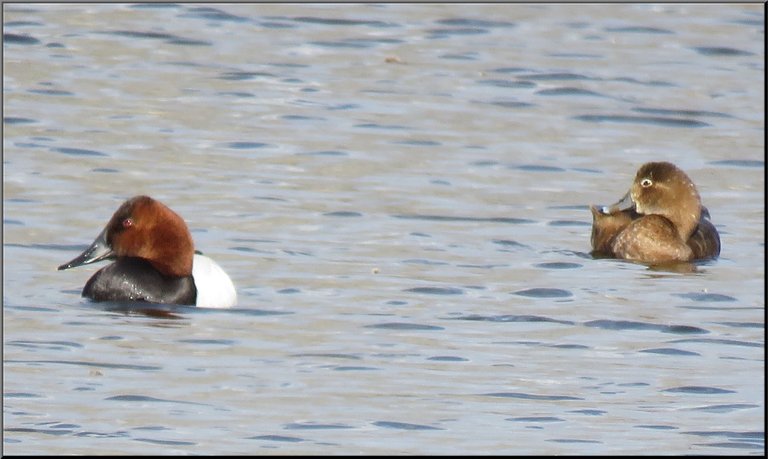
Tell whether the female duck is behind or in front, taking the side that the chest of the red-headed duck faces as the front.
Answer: behind

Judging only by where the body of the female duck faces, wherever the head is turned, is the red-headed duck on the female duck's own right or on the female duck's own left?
on the female duck's own right

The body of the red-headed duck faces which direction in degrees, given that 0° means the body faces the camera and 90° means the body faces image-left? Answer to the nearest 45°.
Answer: approximately 45°
